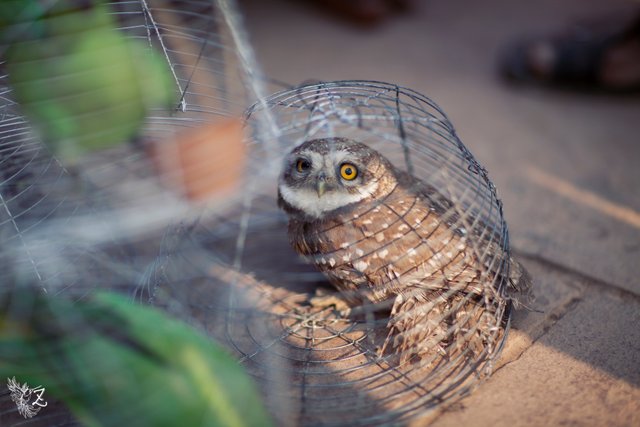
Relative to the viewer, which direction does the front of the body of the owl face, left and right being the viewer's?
facing to the left of the viewer
